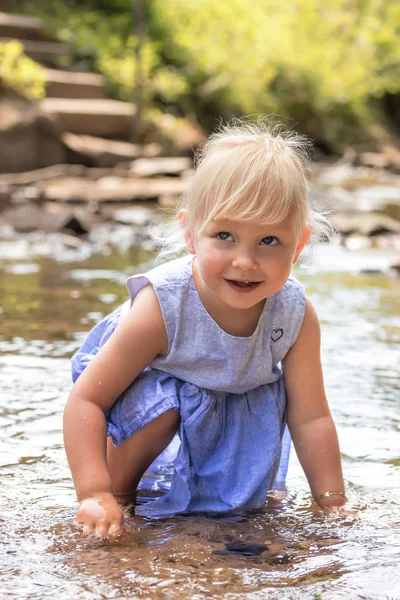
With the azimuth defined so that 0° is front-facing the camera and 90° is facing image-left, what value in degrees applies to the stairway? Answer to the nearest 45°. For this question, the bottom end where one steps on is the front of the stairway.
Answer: approximately 315°

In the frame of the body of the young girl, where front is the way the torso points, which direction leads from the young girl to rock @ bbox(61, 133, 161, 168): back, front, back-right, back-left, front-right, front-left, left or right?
back

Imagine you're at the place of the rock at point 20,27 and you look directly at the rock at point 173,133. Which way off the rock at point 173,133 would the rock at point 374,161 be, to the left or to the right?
left

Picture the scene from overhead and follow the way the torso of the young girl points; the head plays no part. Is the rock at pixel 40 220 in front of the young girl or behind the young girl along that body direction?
behind

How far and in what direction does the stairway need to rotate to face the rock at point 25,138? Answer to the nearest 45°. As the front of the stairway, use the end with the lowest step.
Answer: approximately 45° to its right

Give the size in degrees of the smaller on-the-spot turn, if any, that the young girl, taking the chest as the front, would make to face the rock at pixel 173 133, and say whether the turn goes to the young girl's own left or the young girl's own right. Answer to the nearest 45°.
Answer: approximately 180°

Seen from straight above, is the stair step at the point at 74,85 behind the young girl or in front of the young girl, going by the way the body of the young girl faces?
behind

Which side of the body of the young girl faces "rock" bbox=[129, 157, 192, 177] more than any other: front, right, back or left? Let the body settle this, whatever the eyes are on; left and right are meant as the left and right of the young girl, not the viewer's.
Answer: back
